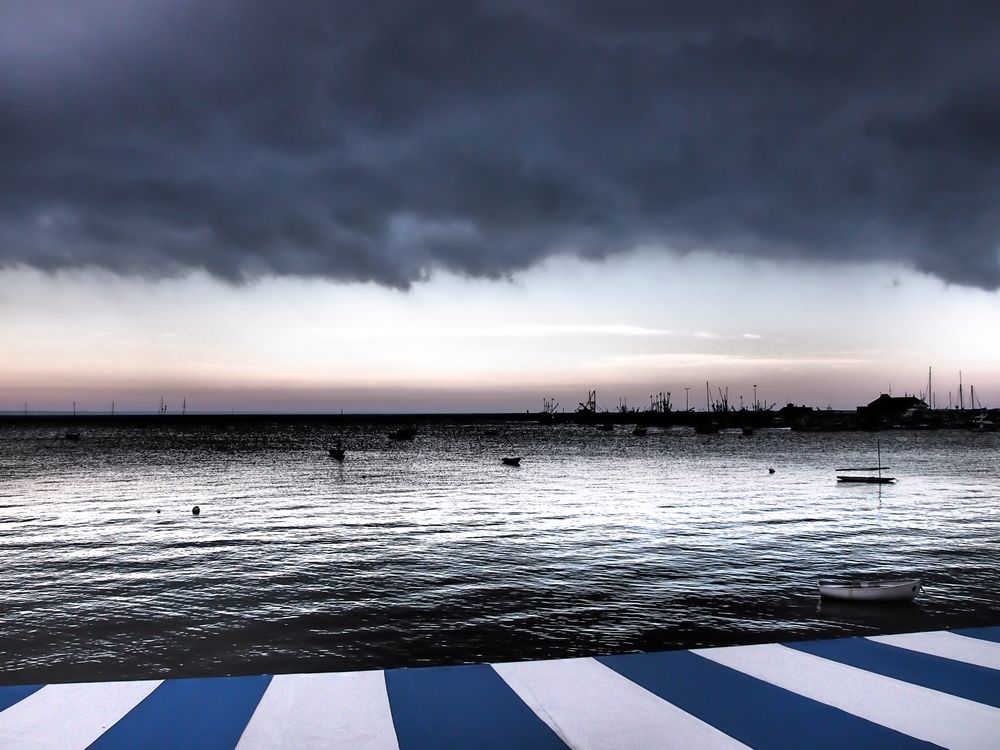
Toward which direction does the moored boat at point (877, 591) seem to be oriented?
to the viewer's right
